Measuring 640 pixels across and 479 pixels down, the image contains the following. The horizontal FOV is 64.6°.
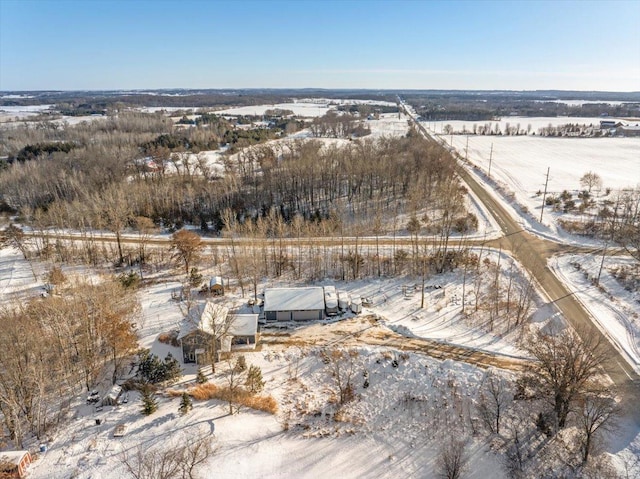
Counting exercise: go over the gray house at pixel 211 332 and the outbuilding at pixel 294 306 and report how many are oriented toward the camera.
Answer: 2

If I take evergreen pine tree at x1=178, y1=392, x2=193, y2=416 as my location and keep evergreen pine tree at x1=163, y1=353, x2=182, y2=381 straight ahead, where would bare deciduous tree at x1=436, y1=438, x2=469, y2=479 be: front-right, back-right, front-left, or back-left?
back-right

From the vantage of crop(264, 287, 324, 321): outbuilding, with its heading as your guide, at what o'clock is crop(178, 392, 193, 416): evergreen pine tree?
The evergreen pine tree is roughly at 1 o'clock from the outbuilding.

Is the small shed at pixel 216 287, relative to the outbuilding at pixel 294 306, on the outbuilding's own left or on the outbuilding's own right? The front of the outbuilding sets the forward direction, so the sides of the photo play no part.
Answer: on the outbuilding's own right

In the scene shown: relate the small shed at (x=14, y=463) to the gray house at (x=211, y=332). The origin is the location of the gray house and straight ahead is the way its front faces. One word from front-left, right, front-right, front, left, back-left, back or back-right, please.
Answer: front-right

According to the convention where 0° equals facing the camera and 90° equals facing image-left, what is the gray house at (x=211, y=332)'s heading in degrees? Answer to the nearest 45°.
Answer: approximately 0°

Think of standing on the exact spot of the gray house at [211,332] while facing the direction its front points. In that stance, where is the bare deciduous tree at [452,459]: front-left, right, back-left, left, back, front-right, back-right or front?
front-left

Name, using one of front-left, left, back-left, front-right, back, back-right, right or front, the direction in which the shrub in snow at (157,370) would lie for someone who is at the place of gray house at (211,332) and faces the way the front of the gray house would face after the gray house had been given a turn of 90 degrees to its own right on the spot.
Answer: front-left

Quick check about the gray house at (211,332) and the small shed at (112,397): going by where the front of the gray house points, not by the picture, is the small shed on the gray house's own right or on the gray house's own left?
on the gray house's own right

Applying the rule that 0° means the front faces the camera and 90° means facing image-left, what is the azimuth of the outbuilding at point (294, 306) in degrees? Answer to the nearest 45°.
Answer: approximately 0°

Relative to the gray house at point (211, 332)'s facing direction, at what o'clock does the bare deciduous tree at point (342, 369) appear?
The bare deciduous tree is roughly at 10 o'clock from the gray house.

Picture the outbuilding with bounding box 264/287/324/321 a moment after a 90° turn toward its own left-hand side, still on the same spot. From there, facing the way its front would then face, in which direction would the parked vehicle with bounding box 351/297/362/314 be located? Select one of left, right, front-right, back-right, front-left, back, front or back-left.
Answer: front

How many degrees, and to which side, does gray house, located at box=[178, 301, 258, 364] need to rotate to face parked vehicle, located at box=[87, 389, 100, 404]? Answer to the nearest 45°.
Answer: approximately 45° to its right

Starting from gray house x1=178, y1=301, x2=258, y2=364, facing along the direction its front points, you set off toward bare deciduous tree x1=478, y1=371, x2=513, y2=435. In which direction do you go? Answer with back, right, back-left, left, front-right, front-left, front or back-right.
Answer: front-left
